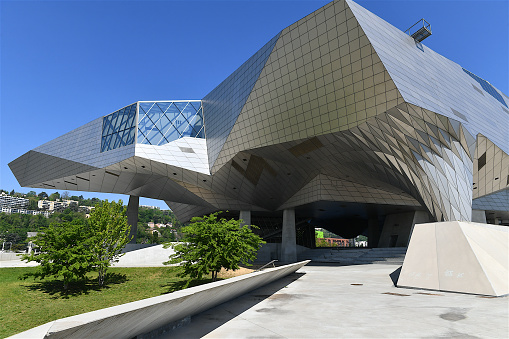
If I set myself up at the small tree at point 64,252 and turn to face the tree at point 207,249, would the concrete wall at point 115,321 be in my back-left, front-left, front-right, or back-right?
front-right

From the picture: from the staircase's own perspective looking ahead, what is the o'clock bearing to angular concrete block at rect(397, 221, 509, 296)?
The angular concrete block is roughly at 12 o'clock from the staircase.

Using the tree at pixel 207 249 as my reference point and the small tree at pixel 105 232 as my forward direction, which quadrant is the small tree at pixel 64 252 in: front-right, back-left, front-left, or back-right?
front-left

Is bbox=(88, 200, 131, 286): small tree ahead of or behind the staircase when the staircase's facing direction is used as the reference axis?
ahead

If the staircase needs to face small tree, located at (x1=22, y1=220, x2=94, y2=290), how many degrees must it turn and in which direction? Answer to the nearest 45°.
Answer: approximately 45° to its right

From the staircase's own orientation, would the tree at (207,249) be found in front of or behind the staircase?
in front

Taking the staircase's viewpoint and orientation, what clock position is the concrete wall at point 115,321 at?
The concrete wall is roughly at 12 o'clock from the staircase.

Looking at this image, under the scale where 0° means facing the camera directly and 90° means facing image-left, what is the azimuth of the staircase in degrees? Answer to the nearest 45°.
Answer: approximately 0°
